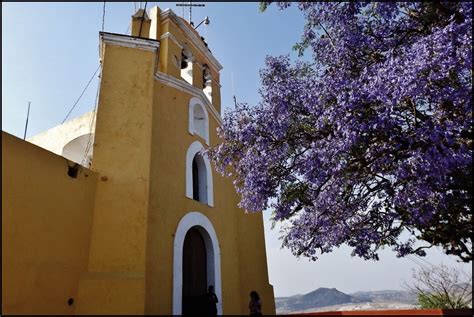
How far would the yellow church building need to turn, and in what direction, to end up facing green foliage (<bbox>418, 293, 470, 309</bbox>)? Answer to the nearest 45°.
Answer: approximately 45° to its left

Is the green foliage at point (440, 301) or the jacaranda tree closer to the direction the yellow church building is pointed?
the jacaranda tree

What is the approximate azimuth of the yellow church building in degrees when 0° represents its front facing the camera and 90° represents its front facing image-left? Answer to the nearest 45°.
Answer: approximately 315°

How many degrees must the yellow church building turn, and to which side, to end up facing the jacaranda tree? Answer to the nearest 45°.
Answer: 0° — it already faces it
